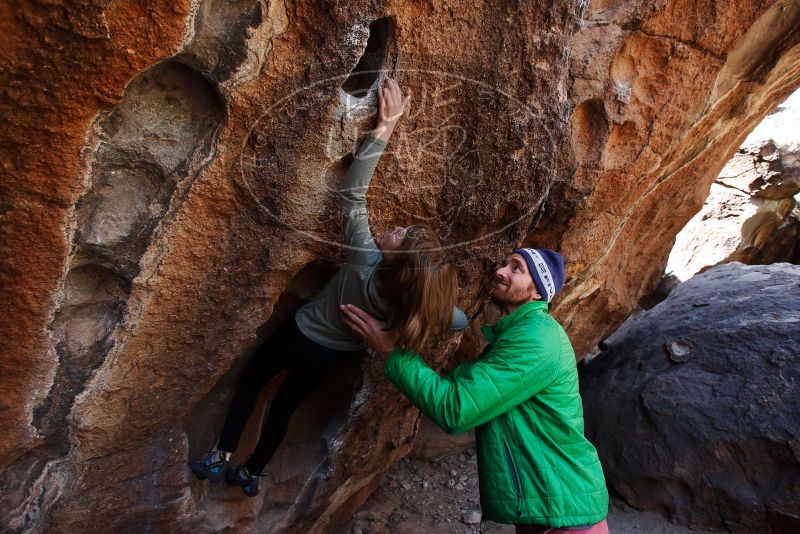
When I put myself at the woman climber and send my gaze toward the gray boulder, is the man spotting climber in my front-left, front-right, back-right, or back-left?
front-right

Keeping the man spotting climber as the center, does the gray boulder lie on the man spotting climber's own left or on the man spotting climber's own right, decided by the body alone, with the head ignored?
on the man spotting climber's own right

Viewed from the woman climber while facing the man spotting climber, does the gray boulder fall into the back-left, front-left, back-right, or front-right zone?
front-left

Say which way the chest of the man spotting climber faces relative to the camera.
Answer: to the viewer's left

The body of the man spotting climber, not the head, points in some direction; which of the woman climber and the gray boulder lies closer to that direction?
the woman climber

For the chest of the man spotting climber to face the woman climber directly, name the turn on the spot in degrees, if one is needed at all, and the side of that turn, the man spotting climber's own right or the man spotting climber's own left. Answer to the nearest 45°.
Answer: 0° — they already face them
